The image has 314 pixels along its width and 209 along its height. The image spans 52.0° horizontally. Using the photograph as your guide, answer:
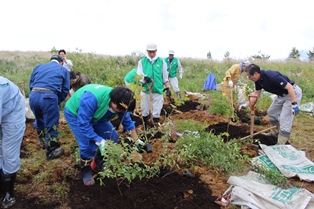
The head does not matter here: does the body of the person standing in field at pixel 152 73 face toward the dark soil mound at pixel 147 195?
yes

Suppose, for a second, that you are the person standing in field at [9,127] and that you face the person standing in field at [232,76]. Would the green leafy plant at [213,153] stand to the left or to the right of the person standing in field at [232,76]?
right

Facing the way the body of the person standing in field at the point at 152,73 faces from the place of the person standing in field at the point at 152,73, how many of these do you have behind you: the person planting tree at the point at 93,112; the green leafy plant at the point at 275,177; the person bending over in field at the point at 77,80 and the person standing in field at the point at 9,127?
0

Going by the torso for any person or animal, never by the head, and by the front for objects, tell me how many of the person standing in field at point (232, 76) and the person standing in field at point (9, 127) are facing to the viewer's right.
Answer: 1

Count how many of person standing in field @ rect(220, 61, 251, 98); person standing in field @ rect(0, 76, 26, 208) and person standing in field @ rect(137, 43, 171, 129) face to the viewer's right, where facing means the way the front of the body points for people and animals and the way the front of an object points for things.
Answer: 1

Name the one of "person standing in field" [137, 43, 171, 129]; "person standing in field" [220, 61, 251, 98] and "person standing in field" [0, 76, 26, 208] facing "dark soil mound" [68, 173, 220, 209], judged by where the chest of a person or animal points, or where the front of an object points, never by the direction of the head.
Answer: "person standing in field" [137, 43, 171, 129]

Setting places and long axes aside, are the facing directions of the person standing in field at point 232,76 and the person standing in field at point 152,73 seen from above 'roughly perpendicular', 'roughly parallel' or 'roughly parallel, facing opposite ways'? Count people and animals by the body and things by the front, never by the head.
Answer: roughly perpendicular

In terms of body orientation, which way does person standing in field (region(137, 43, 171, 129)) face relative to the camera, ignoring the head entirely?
toward the camera

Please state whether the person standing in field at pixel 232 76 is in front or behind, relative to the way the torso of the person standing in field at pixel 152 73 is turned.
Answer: behind

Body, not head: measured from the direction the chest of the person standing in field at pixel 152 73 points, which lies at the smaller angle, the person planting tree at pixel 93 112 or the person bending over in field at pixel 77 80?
the person planting tree
